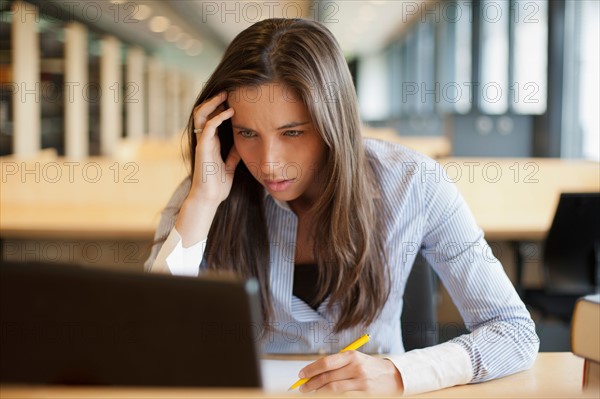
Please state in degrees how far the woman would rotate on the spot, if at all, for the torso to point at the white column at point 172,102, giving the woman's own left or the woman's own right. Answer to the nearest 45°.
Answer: approximately 135° to the woman's own right

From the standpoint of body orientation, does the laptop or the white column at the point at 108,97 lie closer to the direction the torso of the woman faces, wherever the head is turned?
the laptop

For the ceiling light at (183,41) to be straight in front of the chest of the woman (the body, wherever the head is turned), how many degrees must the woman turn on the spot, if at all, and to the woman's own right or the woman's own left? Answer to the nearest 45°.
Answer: approximately 135° to the woman's own right

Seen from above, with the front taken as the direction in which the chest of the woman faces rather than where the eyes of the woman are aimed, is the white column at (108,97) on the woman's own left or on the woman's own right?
on the woman's own right

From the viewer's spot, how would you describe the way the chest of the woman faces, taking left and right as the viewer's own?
facing the viewer and to the left of the viewer

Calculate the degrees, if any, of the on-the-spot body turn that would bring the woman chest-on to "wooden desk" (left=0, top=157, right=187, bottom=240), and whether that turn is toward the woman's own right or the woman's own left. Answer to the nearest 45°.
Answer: approximately 90° to the woman's own right

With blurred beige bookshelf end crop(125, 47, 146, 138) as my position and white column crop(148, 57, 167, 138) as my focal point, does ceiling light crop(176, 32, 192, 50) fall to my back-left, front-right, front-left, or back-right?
front-right

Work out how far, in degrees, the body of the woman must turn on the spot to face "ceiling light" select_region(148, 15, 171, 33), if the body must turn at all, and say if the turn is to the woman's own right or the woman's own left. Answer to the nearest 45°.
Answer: approximately 135° to the woman's own right
